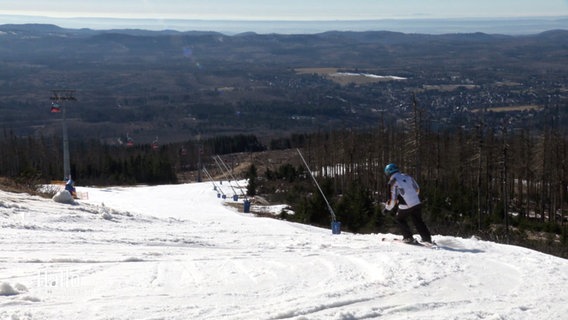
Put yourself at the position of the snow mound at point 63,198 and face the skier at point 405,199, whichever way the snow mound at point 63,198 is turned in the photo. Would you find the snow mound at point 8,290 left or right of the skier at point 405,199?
right

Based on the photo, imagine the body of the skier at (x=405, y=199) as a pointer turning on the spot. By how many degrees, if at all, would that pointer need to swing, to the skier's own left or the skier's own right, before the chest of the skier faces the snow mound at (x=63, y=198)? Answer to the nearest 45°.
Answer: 0° — they already face it

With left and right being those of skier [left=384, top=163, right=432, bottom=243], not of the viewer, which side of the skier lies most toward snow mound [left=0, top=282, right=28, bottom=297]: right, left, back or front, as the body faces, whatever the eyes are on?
left

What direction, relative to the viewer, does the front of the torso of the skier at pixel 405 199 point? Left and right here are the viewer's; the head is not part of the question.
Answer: facing away from the viewer and to the left of the viewer

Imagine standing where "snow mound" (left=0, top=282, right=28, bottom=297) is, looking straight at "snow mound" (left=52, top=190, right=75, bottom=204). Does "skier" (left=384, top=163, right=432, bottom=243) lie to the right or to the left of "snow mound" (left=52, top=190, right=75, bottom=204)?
right
